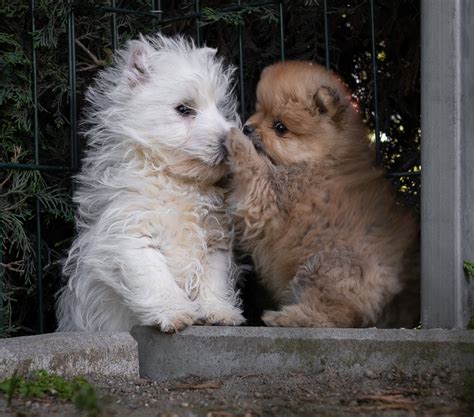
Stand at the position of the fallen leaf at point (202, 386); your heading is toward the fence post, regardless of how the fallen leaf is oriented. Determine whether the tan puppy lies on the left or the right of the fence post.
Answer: left

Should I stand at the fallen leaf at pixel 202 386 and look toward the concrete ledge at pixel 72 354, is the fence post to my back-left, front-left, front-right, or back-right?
back-right

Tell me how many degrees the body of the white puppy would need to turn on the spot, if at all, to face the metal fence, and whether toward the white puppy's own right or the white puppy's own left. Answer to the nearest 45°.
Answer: approximately 180°

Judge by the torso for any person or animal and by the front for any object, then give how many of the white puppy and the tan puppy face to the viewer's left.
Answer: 1

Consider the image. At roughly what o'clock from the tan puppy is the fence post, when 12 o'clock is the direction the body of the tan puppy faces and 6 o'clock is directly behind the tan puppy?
The fence post is roughly at 7 o'clock from the tan puppy.

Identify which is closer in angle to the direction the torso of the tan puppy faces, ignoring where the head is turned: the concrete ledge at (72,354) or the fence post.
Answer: the concrete ledge

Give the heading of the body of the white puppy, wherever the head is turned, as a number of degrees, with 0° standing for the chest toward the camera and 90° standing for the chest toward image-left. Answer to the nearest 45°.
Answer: approximately 315°

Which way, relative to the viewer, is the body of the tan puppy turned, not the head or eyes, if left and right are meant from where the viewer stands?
facing to the left of the viewer

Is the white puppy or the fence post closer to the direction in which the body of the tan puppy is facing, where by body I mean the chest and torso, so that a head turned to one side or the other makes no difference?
the white puppy
